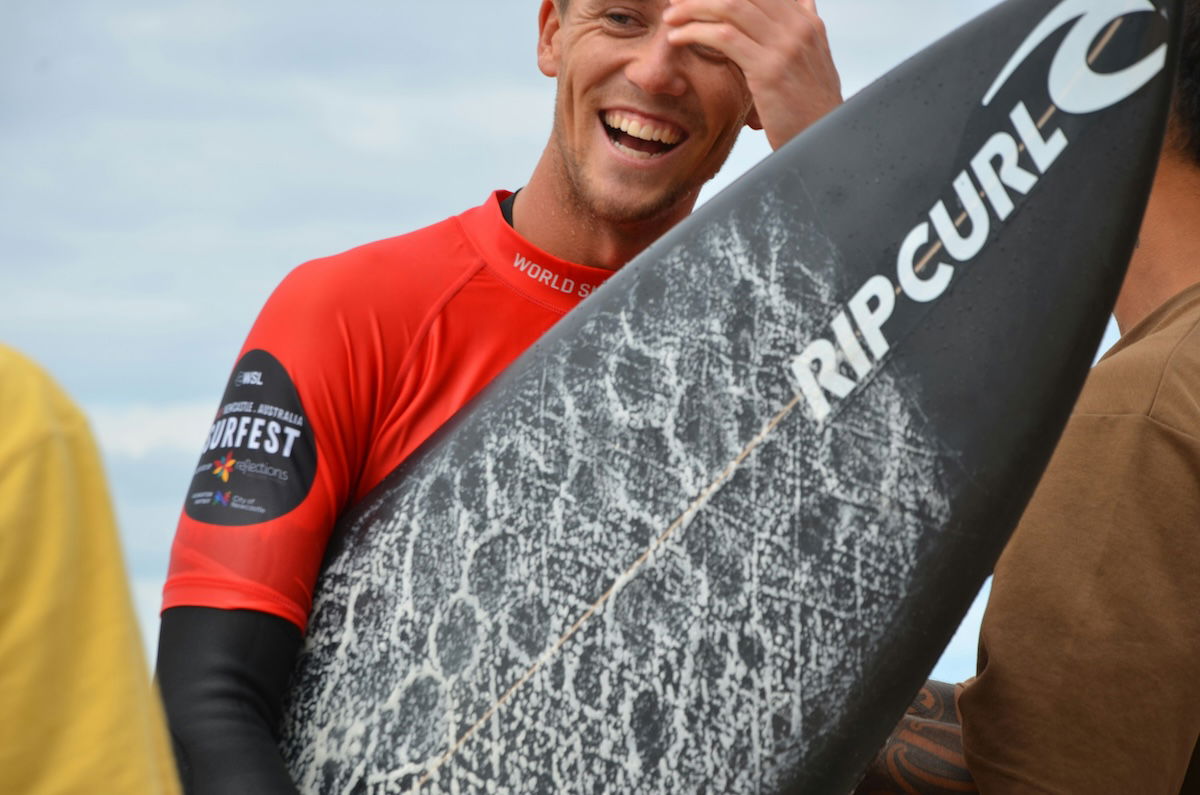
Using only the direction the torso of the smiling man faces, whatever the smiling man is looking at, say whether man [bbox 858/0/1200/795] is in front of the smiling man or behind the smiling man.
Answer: in front

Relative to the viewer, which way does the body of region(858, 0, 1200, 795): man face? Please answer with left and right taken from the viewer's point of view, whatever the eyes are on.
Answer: facing away from the viewer and to the left of the viewer

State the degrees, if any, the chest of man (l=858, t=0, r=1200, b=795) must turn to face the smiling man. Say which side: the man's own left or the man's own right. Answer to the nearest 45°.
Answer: approximately 45° to the man's own left

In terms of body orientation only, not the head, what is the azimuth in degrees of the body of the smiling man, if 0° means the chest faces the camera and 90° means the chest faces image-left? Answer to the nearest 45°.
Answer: approximately 315°

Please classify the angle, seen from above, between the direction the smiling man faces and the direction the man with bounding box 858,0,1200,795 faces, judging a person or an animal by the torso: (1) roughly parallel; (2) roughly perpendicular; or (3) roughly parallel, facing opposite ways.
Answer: roughly parallel, facing opposite ways
